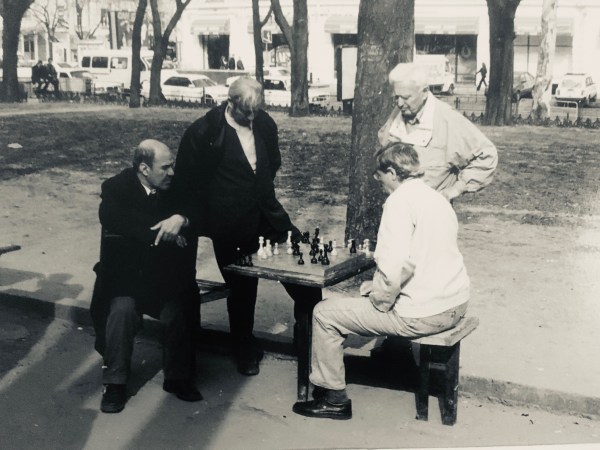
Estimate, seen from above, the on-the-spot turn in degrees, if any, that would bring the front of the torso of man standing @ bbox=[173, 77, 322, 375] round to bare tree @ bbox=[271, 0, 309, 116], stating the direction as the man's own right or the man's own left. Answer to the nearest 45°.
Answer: approximately 135° to the man's own left

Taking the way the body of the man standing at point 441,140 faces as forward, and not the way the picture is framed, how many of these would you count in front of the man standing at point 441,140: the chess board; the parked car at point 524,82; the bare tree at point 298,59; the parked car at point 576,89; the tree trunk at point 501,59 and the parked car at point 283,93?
1

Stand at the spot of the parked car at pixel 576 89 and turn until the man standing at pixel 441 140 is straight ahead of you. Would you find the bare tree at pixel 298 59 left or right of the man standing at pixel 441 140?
right

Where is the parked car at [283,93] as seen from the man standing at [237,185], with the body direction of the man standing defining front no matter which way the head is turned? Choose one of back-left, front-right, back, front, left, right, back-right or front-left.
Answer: back-left

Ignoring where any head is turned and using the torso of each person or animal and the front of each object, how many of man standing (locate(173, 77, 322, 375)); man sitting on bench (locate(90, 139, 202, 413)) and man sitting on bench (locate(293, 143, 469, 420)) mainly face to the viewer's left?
1

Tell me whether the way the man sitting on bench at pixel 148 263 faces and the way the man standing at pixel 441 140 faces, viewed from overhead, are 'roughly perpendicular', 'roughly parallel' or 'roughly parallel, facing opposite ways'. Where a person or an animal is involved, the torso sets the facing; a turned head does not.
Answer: roughly perpendicular

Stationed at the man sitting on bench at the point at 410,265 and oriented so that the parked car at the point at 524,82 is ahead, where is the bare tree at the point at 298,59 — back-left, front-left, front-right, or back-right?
front-left

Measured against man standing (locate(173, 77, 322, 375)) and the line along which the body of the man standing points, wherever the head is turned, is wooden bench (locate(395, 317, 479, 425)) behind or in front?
in front

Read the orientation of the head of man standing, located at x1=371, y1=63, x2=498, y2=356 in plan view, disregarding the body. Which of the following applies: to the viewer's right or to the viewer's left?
to the viewer's left

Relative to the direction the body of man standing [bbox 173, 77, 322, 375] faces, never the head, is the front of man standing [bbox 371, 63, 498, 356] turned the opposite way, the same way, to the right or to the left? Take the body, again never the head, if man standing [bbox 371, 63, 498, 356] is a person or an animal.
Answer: to the right

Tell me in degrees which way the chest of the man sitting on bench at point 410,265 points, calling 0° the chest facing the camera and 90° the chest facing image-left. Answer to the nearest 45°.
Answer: approximately 90°

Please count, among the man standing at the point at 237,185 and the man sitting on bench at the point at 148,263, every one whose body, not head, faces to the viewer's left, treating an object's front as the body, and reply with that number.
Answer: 0

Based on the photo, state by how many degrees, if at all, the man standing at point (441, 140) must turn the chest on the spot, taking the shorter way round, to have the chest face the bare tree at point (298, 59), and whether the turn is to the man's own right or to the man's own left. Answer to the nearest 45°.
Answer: approximately 135° to the man's own right

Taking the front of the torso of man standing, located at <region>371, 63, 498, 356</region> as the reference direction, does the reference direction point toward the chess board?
yes

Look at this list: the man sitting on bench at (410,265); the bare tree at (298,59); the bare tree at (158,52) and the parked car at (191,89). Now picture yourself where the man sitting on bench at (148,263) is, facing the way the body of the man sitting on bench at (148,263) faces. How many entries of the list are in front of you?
1

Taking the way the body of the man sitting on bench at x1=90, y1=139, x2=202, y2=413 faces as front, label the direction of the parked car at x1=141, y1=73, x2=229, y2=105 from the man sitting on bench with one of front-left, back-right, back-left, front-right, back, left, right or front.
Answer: back-left

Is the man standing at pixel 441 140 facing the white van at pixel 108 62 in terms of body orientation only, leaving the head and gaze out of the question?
no

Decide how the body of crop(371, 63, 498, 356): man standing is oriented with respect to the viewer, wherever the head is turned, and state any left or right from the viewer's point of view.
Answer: facing the viewer and to the left of the viewer

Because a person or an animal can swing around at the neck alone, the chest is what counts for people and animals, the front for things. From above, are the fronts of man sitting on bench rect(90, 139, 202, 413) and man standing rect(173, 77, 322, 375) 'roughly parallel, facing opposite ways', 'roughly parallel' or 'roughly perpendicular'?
roughly parallel

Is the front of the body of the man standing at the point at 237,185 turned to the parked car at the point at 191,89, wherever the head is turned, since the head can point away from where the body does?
no

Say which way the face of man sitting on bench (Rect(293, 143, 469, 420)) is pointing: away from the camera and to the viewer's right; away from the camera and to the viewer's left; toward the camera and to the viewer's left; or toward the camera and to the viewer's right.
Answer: away from the camera and to the viewer's left
